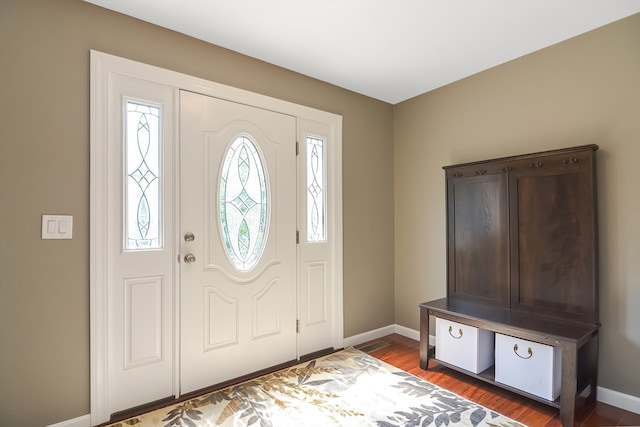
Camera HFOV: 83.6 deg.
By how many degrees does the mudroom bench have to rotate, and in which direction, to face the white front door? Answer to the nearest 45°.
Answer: approximately 45° to its right

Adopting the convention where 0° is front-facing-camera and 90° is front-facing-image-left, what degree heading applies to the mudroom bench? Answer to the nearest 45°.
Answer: approximately 45°

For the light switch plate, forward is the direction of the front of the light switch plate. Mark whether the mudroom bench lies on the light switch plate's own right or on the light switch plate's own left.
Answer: on the light switch plate's own left

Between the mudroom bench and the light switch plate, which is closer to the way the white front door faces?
the mudroom bench

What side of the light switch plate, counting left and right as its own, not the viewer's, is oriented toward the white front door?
left

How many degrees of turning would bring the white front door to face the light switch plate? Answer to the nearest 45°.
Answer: approximately 90° to its right

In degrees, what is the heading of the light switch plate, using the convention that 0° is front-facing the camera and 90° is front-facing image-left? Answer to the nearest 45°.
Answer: approximately 0°

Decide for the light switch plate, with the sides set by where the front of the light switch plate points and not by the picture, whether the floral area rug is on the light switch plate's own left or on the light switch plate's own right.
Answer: on the light switch plate's own left

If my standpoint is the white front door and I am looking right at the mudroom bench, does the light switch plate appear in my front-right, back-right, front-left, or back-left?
back-right
